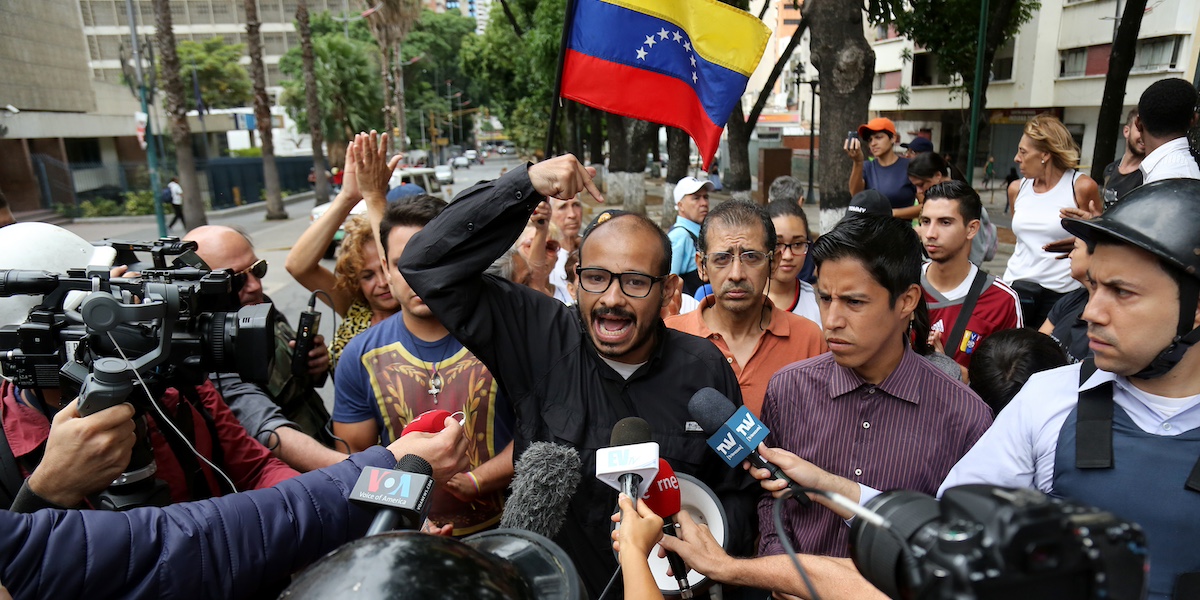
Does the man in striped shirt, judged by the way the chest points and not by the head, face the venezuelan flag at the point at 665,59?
no

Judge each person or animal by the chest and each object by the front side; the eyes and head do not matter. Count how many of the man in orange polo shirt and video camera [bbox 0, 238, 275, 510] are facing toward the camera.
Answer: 1

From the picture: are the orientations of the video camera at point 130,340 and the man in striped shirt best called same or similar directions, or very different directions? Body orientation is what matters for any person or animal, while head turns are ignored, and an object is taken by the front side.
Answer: very different directions

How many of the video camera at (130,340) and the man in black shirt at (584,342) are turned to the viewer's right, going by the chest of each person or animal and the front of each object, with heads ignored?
1

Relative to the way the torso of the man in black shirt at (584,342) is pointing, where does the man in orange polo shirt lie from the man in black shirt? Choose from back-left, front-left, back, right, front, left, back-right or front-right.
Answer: back-left

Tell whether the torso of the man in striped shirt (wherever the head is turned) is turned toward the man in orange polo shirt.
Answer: no

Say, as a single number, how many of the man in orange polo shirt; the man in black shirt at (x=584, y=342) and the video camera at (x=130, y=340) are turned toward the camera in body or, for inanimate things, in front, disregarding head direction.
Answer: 2

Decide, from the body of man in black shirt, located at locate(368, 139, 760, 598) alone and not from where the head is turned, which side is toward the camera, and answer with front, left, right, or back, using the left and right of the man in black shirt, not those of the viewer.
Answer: front

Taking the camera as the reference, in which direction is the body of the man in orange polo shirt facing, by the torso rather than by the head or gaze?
toward the camera

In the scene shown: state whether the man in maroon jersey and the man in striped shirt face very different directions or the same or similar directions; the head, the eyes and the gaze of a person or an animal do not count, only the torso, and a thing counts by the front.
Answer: same or similar directions

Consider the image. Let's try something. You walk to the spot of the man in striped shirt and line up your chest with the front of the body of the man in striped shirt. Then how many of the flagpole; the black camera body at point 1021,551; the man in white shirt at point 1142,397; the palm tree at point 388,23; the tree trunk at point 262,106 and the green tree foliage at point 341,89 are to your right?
4

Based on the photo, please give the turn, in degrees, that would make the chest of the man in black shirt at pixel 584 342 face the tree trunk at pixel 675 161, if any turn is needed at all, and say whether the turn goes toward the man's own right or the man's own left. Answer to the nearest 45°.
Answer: approximately 180°

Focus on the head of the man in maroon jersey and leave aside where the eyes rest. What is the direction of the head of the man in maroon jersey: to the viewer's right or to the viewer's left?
to the viewer's left

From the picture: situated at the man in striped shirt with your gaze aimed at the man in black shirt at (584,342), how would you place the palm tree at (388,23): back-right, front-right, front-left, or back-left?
front-right

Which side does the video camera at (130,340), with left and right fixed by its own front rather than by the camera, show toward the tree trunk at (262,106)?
left

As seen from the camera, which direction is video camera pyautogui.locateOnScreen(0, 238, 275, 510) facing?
to the viewer's right

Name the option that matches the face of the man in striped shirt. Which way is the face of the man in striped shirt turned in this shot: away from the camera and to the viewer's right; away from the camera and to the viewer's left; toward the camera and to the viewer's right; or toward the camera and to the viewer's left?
toward the camera and to the viewer's left
